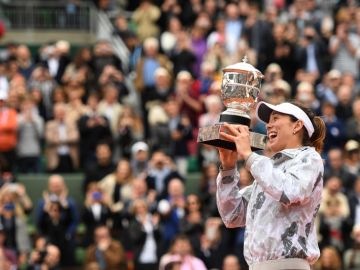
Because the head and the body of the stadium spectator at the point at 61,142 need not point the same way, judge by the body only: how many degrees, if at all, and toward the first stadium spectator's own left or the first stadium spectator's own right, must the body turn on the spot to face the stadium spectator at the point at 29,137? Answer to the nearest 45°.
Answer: approximately 90° to the first stadium spectator's own right

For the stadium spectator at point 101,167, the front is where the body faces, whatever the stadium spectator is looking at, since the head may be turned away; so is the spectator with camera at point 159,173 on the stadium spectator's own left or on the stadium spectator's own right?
on the stadium spectator's own left

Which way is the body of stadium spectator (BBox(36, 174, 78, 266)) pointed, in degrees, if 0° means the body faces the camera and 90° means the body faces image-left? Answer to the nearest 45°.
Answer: approximately 0°

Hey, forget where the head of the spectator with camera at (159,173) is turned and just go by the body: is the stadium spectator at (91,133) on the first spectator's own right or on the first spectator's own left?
on the first spectator's own right
